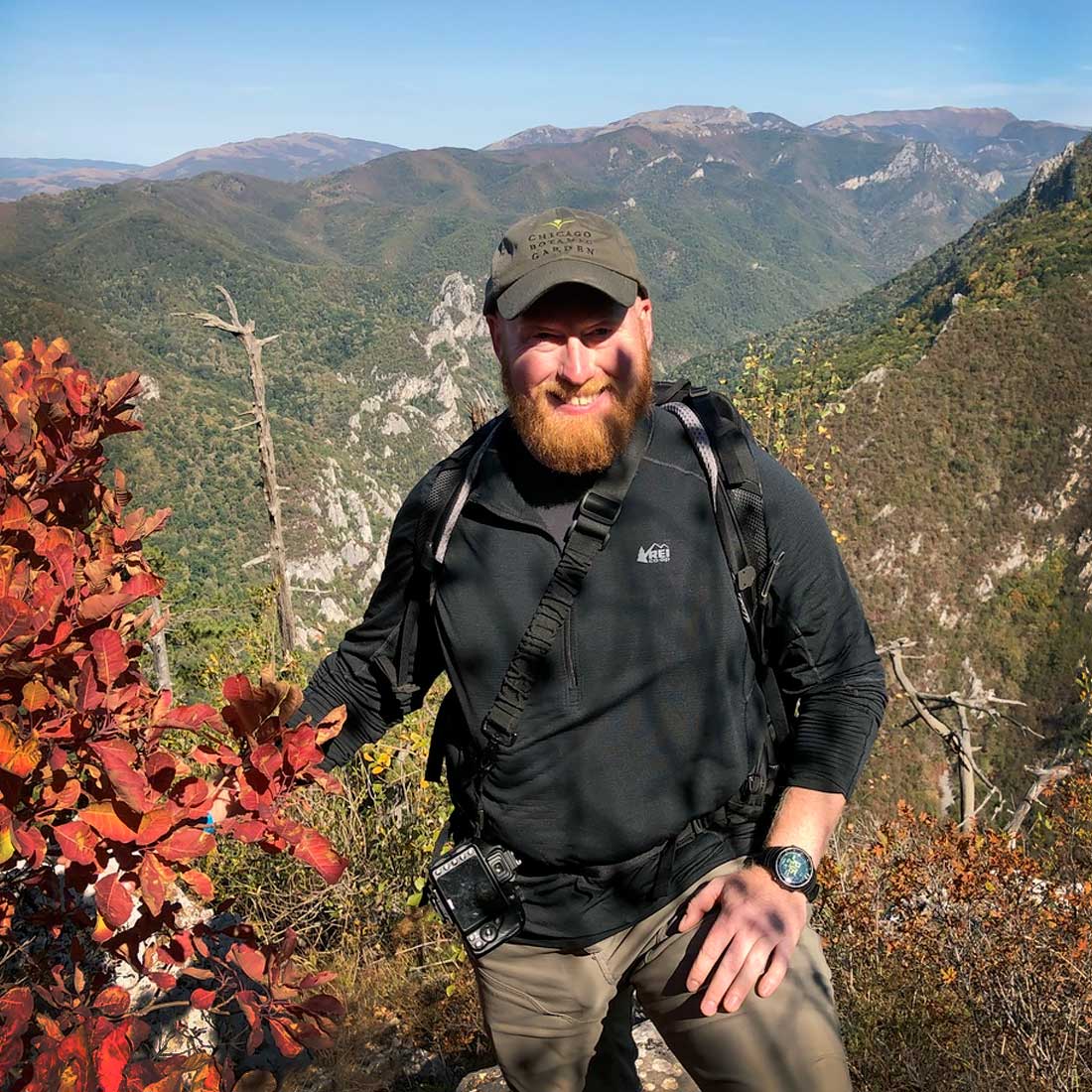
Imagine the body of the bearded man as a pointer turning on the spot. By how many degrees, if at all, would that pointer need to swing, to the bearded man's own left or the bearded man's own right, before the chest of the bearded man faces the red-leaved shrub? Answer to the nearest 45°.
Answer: approximately 45° to the bearded man's own right

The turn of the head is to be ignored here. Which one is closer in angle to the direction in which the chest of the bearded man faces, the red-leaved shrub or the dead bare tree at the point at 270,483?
the red-leaved shrub

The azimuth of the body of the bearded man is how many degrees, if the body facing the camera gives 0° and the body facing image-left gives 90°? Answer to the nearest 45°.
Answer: approximately 0°
